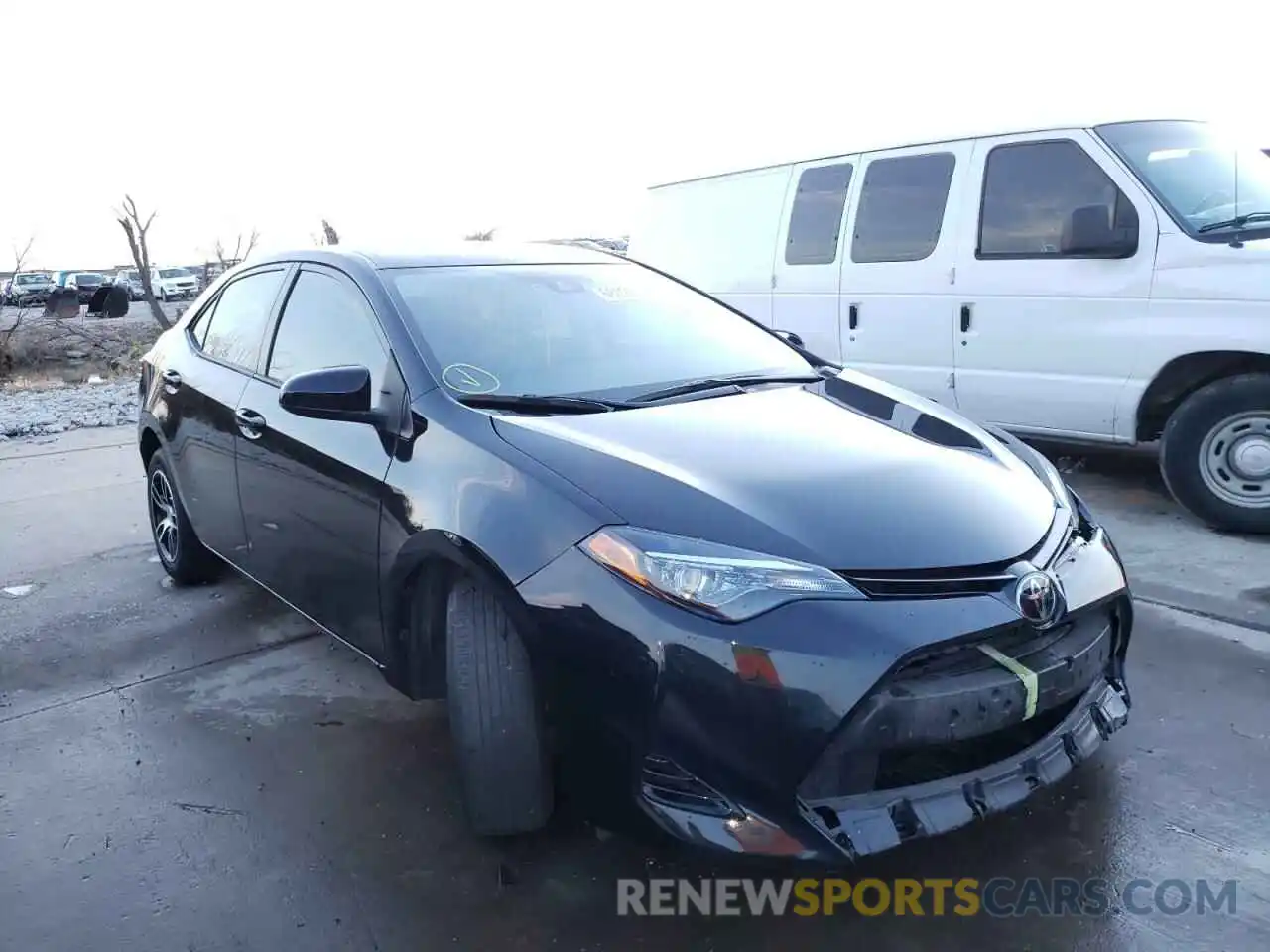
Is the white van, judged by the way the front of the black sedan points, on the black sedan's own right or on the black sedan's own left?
on the black sedan's own left

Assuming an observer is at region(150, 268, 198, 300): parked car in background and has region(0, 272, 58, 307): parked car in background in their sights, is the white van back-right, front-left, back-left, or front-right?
back-left

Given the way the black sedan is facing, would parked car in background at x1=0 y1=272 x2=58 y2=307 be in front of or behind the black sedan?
behind

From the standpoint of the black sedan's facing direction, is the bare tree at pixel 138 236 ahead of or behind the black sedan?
behind

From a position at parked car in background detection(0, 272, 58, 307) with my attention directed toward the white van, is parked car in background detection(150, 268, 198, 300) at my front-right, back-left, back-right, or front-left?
front-left

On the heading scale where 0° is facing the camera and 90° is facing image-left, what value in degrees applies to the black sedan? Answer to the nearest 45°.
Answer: approximately 315°

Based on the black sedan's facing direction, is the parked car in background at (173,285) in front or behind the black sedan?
behind
